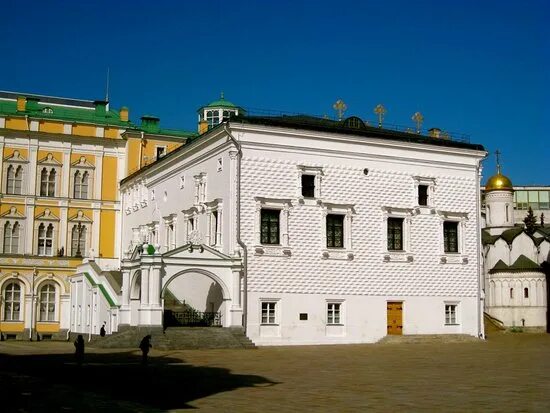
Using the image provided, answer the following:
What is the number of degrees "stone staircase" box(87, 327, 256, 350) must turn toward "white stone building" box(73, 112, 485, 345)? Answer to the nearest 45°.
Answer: approximately 135° to its left

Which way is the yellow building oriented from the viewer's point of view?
toward the camera

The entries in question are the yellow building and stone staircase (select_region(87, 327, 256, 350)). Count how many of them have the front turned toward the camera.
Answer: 2

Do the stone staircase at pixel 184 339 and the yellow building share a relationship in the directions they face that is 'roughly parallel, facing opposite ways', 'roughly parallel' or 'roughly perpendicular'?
roughly parallel

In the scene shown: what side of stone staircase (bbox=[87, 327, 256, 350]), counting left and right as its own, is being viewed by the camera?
front

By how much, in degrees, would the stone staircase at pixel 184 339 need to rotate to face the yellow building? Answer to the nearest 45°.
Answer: approximately 135° to its right

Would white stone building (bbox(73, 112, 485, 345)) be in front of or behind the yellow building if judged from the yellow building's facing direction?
in front
